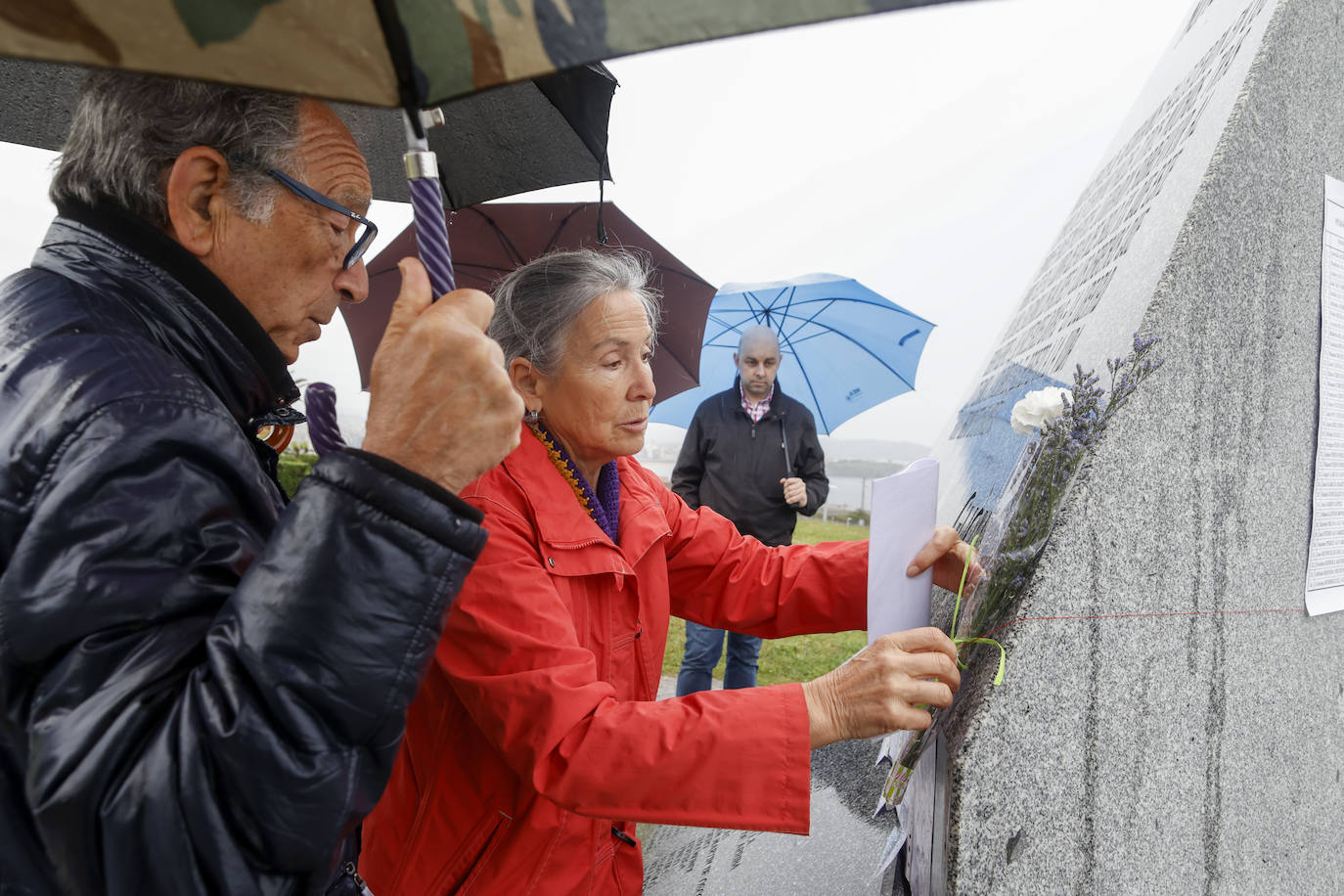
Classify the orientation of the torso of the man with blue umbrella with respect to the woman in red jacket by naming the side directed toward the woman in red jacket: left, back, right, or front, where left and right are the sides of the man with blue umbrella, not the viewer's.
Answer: front

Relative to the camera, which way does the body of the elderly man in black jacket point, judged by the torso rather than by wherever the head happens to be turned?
to the viewer's right

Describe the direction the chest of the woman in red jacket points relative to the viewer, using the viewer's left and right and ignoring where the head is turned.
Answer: facing the viewer and to the right of the viewer

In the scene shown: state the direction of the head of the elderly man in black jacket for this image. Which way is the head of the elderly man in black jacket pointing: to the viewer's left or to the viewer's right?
to the viewer's right

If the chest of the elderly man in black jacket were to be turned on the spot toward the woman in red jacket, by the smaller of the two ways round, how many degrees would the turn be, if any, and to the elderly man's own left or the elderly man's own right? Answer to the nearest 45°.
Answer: approximately 45° to the elderly man's own left

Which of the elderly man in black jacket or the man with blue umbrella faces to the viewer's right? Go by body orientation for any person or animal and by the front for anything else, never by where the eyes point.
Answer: the elderly man in black jacket

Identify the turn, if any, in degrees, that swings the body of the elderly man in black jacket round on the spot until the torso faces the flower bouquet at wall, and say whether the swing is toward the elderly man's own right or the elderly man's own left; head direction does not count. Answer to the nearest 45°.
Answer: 0° — they already face it

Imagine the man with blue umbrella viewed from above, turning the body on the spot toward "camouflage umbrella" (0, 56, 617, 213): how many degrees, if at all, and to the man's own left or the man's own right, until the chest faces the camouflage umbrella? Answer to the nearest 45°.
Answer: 0° — they already face it

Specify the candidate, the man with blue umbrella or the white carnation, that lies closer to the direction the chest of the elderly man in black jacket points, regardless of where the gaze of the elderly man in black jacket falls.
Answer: the white carnation

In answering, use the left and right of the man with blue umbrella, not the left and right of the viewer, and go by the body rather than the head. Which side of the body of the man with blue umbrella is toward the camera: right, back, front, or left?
front

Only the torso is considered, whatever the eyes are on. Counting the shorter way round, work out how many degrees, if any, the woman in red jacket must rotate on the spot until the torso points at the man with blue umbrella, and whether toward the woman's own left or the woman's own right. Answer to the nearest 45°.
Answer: approximately 135° to the woman's own left

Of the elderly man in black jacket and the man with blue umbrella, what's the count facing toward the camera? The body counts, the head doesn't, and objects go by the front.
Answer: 1

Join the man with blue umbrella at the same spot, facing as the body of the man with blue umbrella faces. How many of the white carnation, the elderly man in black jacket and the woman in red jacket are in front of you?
3

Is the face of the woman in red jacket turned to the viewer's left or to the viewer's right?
to the viewer's right

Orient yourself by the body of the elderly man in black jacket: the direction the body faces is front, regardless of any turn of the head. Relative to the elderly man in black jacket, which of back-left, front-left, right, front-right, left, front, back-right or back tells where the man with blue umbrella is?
front-left
